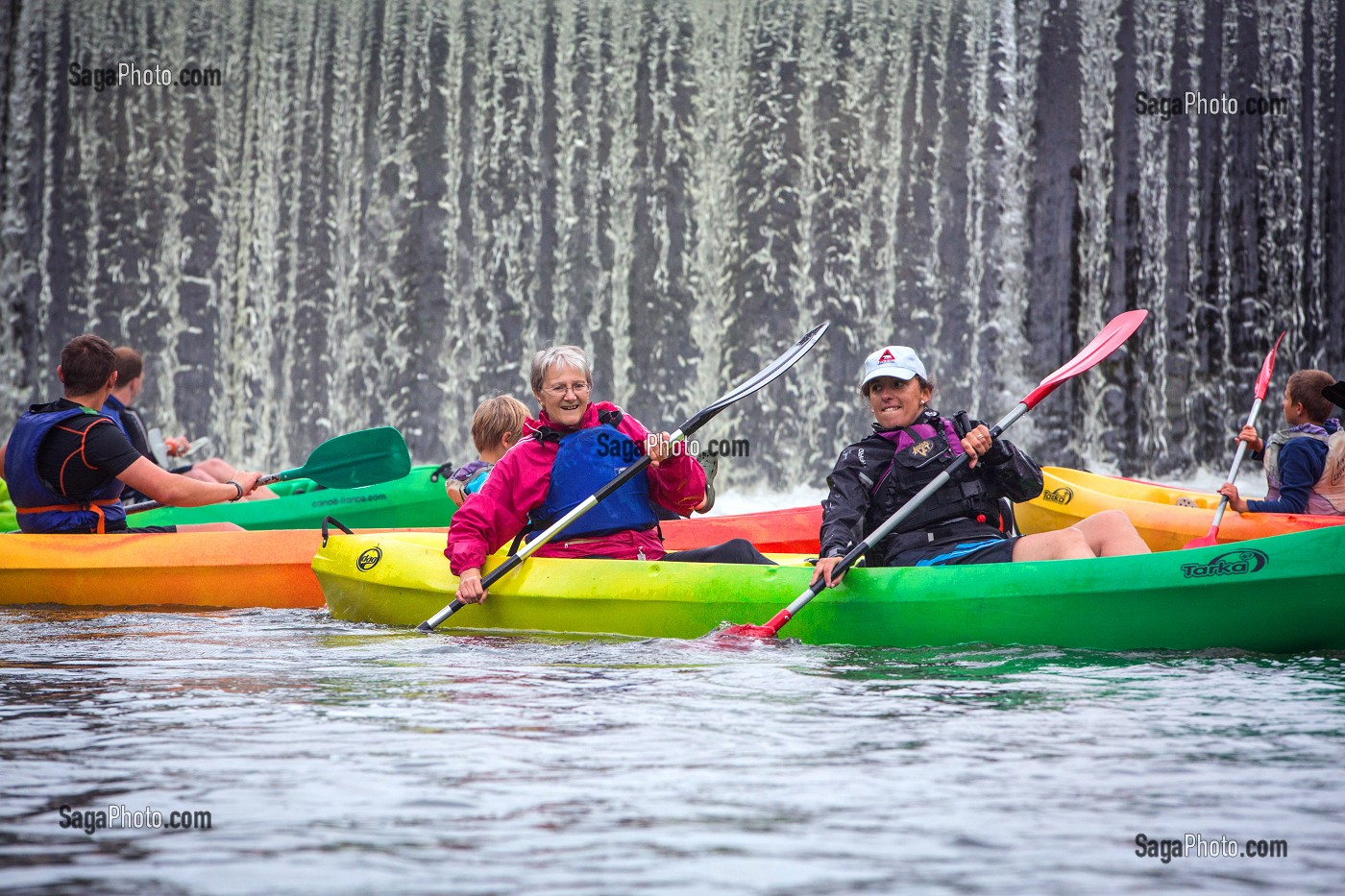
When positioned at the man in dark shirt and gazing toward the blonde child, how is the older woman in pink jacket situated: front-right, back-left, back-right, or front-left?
front-right

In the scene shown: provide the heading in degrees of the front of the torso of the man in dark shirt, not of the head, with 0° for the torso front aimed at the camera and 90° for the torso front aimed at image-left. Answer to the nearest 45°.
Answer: approximately 225°

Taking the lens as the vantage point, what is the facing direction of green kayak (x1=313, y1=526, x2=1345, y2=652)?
facing to the right of the viewer

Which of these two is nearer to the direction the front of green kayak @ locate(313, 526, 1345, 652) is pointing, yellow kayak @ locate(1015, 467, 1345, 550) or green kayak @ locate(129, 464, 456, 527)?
the yellow kayak

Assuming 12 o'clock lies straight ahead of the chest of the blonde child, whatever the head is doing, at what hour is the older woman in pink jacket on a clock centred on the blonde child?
The older woman in pink jacket is roughly at 4 o'clock from the blonde child.

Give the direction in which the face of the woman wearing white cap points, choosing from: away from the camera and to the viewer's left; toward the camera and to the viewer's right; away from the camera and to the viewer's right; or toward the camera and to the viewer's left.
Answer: toward the camera and to the viewer's left

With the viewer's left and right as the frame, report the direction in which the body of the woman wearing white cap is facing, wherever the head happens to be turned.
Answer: facing the viewer and to the right of the viewer

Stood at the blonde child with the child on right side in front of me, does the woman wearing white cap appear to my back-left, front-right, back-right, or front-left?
front-right

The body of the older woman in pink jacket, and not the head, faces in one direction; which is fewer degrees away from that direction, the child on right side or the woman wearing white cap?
the woman wearing white cap

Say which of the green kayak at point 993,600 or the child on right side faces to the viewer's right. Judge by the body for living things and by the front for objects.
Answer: the green kayak

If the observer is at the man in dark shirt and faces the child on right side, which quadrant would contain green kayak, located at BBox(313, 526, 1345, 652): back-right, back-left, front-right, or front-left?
front-right

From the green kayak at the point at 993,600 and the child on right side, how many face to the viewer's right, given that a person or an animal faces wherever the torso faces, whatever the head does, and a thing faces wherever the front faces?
1

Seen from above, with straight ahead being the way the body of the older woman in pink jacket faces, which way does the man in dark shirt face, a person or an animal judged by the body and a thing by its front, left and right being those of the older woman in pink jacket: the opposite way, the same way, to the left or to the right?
to the left

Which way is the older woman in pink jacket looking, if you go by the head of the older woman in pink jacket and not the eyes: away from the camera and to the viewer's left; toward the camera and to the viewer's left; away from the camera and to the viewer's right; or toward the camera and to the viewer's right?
toward the camera and to the viewer's right

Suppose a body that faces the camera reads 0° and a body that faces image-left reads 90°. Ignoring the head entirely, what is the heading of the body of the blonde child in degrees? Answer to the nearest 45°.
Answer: approximately 225°
